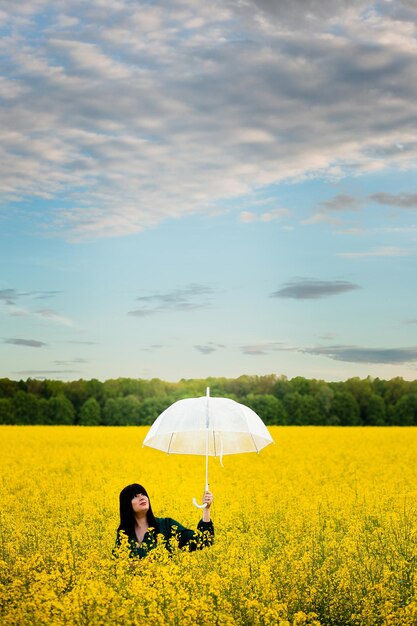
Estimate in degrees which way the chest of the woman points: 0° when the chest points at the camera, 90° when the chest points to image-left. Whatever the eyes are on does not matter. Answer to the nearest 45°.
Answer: approximately 0°

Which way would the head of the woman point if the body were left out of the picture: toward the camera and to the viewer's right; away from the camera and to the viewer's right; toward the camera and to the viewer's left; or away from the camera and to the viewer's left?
toward the camera and to the viewer's right
